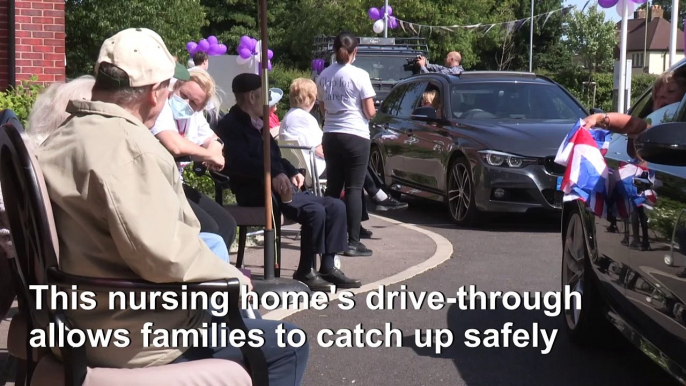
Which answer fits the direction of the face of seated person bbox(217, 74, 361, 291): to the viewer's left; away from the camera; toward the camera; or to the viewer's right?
to the viewer's right

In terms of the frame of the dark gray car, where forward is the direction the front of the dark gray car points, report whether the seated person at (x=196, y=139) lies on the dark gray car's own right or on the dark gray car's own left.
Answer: on the dark gray car's own right

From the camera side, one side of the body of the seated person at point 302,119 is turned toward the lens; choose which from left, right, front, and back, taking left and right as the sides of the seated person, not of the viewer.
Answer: right

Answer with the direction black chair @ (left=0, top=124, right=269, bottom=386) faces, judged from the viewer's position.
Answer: facing to the right of the viewer

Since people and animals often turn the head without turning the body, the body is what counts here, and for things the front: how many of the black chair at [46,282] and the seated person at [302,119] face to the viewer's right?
2

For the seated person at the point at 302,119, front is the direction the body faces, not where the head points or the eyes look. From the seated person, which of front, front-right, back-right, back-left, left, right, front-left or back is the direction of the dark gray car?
front-left

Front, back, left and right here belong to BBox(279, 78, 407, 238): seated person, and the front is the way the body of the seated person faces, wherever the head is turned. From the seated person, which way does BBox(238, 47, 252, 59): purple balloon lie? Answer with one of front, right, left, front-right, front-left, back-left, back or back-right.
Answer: left

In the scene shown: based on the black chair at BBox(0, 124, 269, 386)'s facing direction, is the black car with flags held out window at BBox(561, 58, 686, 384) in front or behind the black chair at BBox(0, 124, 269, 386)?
in front

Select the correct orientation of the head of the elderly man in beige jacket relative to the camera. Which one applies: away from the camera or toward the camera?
away from the camera

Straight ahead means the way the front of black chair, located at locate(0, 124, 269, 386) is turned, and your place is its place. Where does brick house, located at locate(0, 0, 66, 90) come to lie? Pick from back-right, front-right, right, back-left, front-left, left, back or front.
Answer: left

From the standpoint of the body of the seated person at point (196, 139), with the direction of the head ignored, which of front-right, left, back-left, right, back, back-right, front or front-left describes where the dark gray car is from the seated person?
left

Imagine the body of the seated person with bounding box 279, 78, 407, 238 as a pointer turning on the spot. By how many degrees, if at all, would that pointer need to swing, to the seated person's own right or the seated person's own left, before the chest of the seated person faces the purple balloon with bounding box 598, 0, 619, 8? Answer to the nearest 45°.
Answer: approximately 45° to the seated person's own left

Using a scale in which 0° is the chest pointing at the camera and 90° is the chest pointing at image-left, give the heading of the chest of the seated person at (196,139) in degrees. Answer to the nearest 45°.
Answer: approximately 315°
